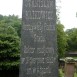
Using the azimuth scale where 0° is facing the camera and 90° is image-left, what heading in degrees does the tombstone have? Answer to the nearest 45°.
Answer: approximately 0°
